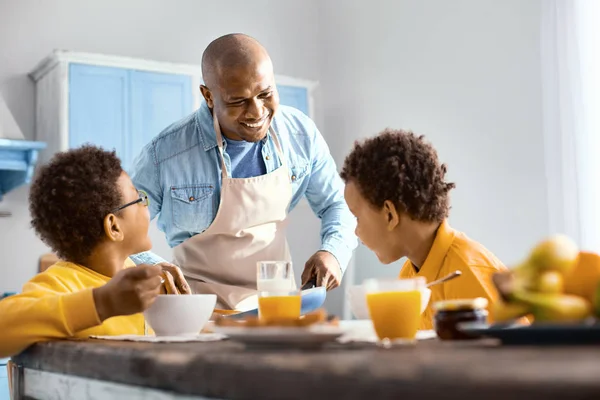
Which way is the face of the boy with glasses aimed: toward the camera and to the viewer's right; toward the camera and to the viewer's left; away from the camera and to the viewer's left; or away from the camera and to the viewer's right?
away from the camera and to the viewer's right

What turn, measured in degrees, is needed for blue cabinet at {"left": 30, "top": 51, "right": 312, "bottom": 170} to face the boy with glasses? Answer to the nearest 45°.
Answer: approximately 45° to its right

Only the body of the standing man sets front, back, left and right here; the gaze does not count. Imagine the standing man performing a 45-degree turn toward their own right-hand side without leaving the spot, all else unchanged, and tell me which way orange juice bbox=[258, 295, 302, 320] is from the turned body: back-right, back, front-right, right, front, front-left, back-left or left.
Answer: front

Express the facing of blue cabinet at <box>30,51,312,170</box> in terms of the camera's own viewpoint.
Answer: facing the viewer and to the right of the viewer

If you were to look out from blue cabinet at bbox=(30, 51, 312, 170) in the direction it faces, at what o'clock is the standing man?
The standing man is roughly at 1 o'clock from the blue cabinet.

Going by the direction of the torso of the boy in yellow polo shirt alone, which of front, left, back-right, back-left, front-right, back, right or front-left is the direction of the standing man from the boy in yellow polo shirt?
front-right

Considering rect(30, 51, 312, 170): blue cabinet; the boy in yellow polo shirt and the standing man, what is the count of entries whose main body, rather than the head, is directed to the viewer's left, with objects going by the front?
1

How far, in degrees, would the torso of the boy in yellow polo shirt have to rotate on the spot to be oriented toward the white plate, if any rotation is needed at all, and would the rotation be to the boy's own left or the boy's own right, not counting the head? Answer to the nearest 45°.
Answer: approximately 90° to the boy's own left

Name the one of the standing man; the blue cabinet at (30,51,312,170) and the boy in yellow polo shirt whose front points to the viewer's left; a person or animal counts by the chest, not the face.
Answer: the boy in yellow polo shirt
